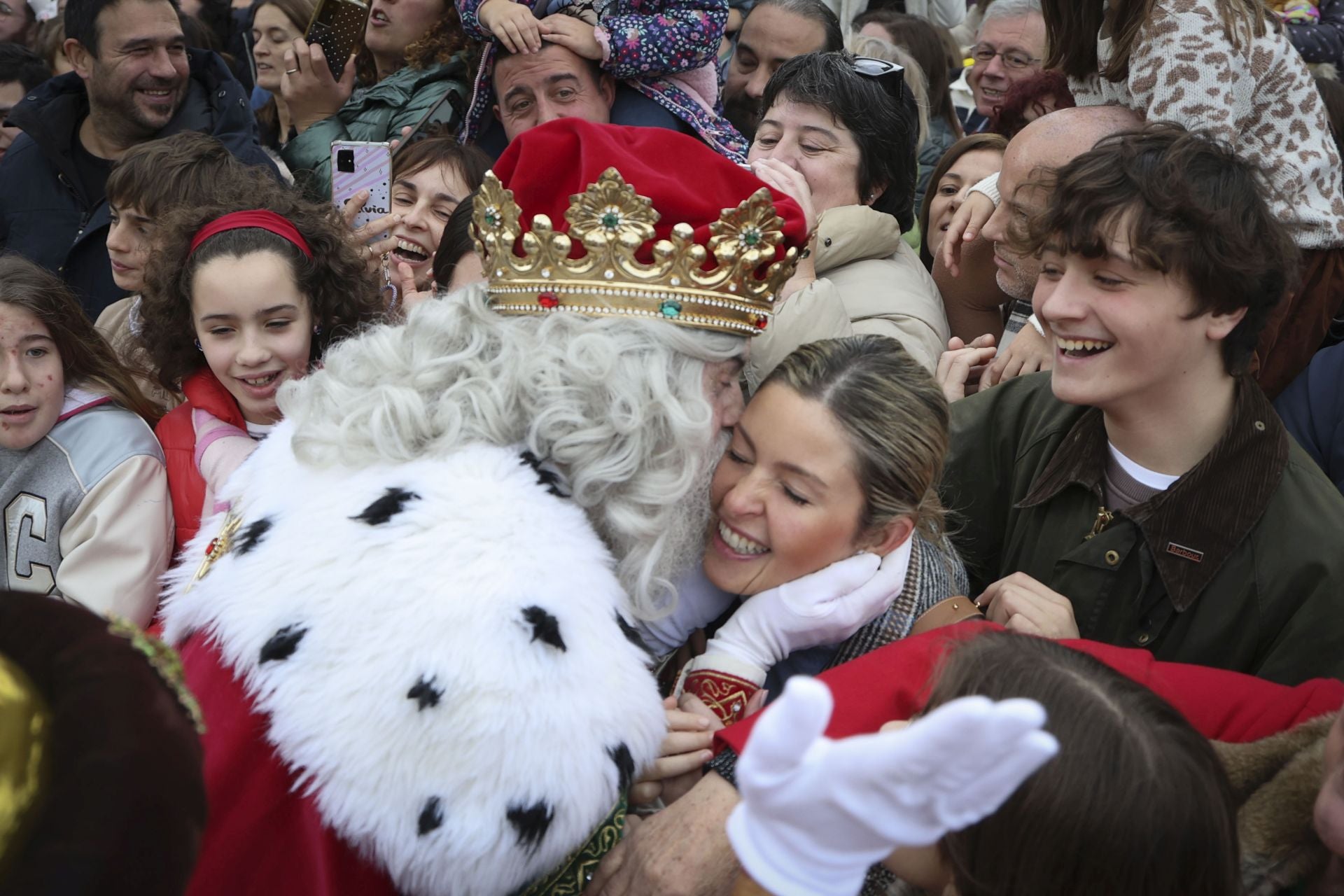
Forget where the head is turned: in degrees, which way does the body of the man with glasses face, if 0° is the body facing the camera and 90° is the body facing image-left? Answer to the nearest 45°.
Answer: approximately 45°

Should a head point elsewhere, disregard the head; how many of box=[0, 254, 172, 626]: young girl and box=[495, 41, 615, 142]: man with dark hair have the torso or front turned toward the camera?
2

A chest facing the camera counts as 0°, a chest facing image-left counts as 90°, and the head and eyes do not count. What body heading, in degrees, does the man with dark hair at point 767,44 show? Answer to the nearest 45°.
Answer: approximately 45°

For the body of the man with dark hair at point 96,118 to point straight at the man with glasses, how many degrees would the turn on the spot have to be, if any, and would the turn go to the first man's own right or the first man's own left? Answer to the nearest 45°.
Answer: approximately 45° to the first man's own left

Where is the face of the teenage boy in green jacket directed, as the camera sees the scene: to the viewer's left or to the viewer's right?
to the viewer's left

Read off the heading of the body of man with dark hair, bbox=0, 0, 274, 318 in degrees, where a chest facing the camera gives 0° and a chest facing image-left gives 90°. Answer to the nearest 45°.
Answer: approximately 315°

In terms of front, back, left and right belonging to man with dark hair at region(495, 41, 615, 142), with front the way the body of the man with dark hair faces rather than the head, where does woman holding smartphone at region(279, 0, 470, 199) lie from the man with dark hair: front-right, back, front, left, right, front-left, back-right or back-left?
back-right
